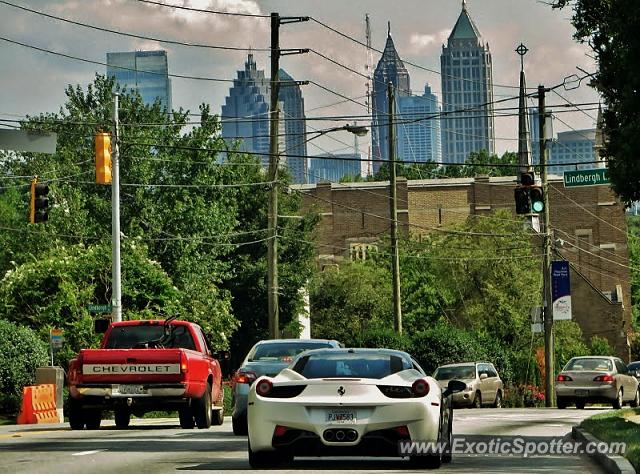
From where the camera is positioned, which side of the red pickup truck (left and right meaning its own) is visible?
back

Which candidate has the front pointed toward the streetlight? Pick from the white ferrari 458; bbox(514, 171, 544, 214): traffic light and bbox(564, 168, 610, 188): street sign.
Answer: the white ferrari 458

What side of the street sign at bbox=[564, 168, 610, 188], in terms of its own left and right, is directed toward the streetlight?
right

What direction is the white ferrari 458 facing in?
away from the camera

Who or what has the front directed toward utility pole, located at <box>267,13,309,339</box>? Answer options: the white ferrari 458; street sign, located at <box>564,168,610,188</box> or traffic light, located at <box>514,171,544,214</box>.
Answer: the white ferrari 458

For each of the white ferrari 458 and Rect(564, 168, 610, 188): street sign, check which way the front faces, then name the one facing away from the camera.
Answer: the white ferrari 458

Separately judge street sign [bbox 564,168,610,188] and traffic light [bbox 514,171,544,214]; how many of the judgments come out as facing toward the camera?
2
